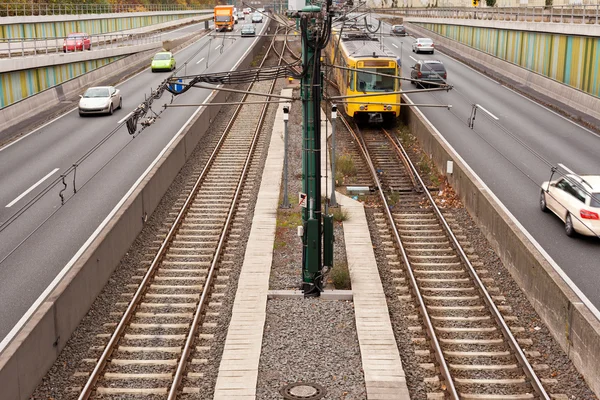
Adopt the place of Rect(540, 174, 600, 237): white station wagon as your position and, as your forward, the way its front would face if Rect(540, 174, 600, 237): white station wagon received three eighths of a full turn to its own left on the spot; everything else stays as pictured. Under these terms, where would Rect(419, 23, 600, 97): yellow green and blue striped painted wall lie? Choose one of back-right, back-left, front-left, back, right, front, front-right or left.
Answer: back

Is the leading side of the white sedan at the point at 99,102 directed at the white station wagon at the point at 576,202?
no

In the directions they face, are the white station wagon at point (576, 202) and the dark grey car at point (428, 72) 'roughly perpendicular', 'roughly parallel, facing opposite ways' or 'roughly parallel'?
roughly parallel

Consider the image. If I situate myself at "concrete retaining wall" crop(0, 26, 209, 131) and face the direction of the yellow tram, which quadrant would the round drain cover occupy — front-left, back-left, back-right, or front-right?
front-right

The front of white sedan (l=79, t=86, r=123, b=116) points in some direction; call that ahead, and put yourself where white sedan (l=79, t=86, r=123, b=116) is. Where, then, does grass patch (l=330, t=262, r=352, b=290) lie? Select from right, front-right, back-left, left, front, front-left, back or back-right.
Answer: front-left

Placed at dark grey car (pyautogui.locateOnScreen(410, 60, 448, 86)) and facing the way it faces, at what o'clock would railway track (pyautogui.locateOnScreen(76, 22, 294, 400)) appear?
The railway track is roughly at 8 o'clock from the dark grey car.

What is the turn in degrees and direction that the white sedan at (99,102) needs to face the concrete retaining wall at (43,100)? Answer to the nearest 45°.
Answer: approximately 90° to its right

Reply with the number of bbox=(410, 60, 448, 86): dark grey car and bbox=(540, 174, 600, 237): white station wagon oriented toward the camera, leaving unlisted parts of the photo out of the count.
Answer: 0

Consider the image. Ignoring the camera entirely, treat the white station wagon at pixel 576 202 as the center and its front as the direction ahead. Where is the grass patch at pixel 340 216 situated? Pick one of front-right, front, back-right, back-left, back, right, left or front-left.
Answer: front-left

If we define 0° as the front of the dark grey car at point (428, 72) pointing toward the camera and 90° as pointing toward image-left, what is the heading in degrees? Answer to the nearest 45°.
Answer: approximately 135°

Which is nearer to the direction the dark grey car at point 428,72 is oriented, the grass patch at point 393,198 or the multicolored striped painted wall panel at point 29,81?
the multicolored striped painted wall panel

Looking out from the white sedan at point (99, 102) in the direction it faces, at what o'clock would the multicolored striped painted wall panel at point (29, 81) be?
The multicolored striped painted wall panel is roughly at 3 o'clock from the white sedan.

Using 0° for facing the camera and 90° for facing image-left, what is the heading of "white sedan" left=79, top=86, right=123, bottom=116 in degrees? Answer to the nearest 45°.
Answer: approximately 45°

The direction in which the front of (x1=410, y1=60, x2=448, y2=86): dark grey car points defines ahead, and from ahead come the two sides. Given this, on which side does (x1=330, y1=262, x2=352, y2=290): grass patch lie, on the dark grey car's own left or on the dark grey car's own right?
on the dark grey car's own left

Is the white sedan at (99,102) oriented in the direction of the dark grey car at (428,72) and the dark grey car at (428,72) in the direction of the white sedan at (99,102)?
no

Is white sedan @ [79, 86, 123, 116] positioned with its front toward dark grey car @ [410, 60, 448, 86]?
no

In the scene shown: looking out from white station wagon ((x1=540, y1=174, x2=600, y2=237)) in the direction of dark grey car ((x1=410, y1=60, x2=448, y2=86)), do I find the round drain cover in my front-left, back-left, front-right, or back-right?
back-left

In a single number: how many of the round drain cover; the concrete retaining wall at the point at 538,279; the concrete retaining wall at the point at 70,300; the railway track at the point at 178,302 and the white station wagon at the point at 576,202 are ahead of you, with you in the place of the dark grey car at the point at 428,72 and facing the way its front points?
0

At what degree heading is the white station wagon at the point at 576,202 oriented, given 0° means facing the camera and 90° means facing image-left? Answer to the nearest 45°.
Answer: approximately 135°

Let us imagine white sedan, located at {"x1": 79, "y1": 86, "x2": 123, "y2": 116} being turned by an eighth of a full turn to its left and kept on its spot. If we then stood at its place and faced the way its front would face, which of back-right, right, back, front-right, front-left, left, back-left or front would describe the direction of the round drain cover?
front
